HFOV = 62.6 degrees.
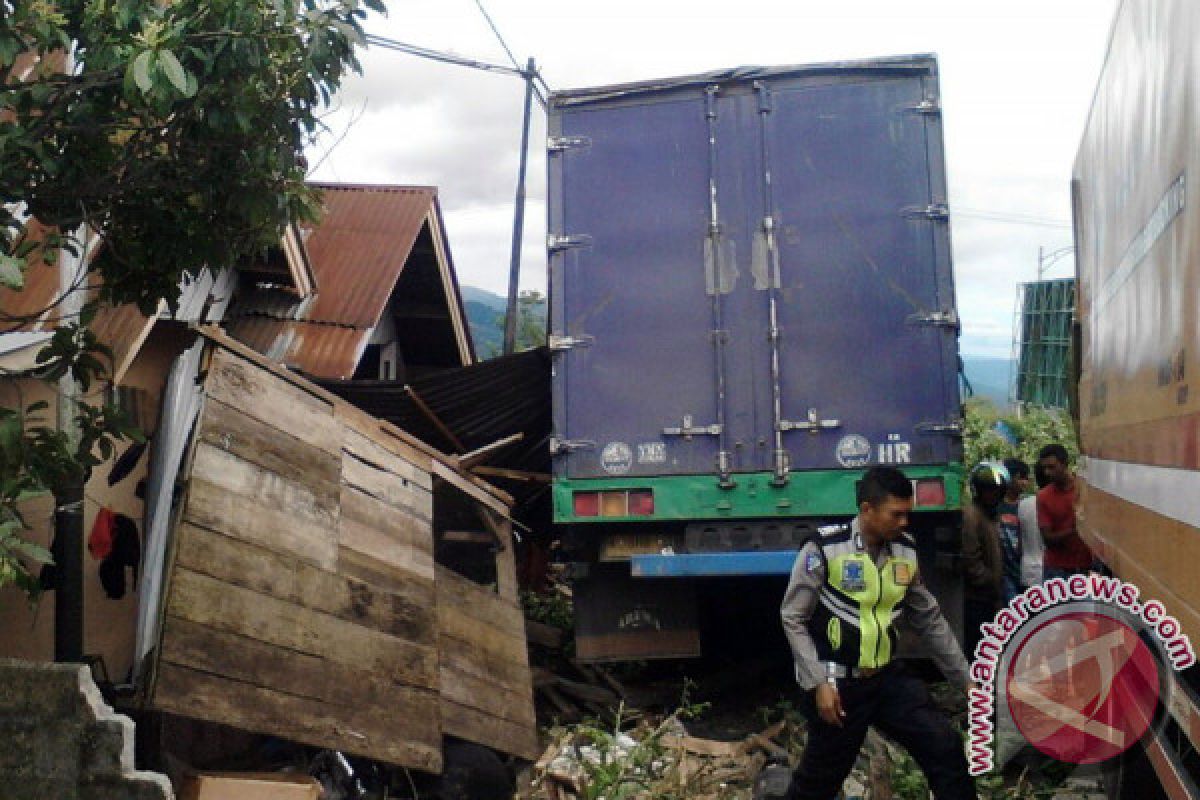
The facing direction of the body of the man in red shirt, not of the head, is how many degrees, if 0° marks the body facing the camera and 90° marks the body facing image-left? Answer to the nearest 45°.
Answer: approximately 45°

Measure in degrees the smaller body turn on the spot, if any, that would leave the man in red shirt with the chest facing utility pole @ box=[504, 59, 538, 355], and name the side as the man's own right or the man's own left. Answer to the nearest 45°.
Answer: approximately 90° to the man's own right

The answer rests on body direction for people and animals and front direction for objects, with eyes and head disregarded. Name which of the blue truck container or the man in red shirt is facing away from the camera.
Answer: the blue truck container

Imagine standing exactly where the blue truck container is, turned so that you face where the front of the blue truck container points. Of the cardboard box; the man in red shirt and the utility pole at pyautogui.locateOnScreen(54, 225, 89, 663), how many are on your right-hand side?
1

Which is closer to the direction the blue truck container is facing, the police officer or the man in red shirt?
the man in red shirt

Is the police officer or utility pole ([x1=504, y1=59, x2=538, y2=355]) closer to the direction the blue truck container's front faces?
the utility pole

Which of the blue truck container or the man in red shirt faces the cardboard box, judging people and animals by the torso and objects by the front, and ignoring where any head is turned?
the man in red shirt

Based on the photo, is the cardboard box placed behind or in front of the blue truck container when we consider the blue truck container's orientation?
behind

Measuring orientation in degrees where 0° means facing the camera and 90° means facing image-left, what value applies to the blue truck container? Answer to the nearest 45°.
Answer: approximately 180°

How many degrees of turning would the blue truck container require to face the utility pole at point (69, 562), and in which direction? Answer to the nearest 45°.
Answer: approximately 135° to its left

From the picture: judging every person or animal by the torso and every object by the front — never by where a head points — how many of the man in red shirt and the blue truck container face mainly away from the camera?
1
